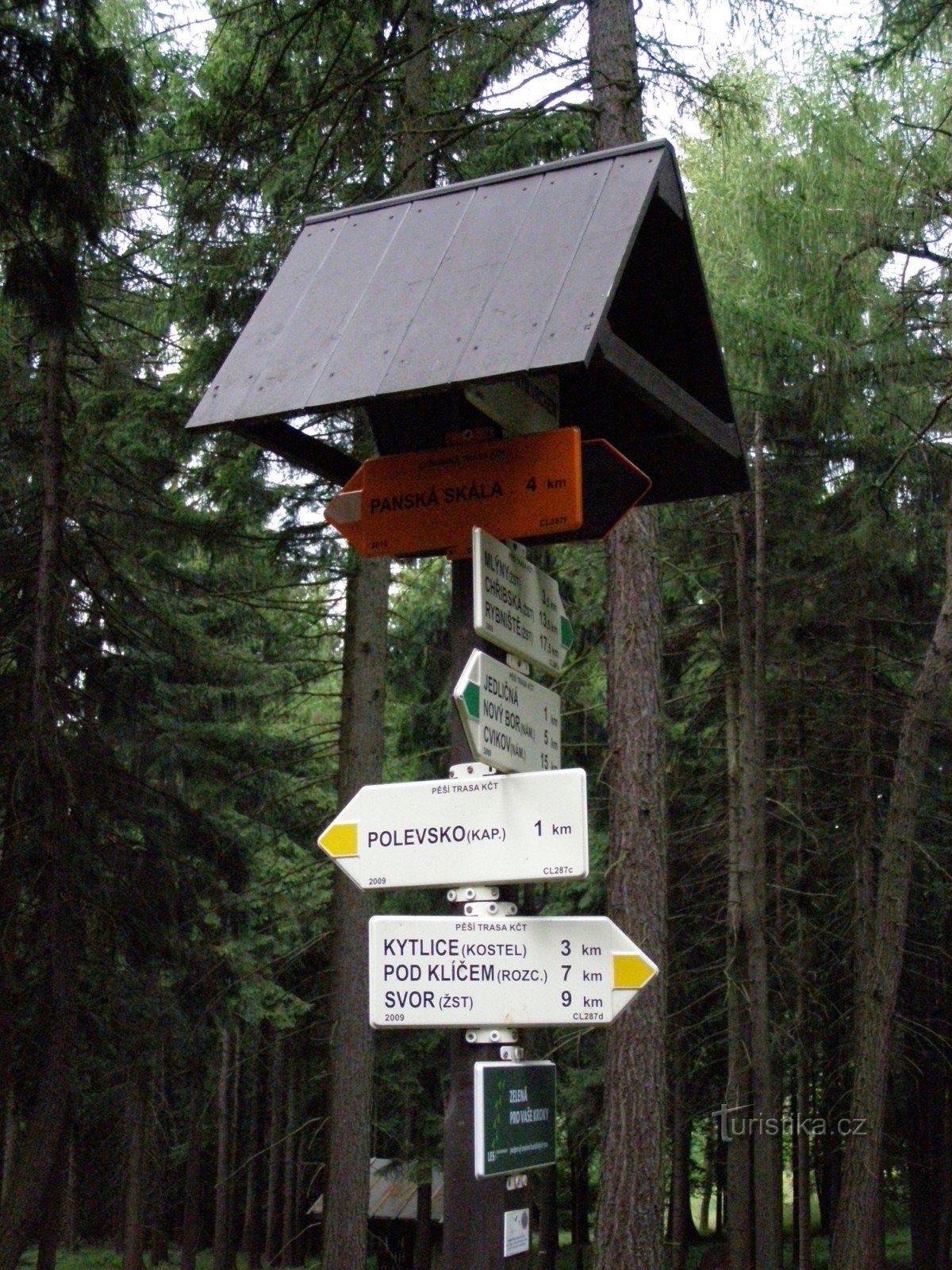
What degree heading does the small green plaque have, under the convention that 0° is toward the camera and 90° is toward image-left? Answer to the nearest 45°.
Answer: approximately 315°

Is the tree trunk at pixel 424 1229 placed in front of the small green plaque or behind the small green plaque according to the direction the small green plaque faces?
behind

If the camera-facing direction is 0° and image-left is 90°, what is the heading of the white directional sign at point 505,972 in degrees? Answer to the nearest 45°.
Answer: approximately 0°

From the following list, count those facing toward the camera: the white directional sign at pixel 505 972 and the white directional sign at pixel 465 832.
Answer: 2
